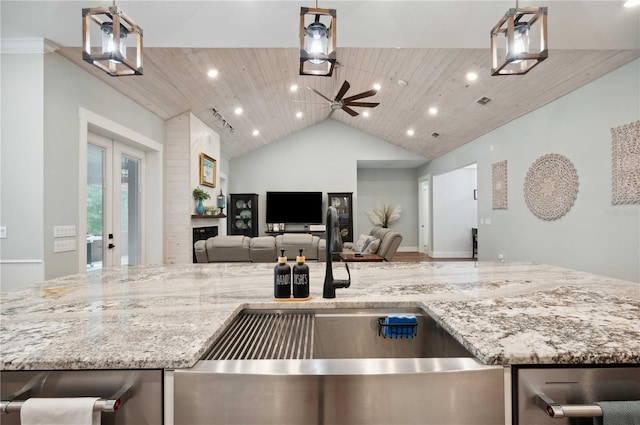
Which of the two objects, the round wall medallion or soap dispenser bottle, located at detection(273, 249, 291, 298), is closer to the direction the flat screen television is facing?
the soap dispenser bottle

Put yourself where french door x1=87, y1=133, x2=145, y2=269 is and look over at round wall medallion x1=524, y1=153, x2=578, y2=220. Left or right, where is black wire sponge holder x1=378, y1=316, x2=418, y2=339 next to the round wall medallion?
right

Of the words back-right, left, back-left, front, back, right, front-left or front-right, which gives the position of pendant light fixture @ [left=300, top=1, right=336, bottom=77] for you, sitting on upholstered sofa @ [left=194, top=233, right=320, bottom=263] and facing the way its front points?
back

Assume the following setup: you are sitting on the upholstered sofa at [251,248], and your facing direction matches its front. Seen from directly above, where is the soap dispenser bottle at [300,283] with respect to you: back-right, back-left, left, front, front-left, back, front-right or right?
back

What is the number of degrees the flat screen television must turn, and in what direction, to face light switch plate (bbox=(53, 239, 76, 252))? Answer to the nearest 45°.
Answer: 0° — it already faces it

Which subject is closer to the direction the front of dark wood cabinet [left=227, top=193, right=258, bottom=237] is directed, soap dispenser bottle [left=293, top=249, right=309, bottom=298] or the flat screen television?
the soap dispenser bottle

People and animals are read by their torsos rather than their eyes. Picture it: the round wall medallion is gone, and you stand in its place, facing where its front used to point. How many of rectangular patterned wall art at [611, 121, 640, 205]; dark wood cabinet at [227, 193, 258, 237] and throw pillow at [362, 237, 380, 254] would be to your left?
1

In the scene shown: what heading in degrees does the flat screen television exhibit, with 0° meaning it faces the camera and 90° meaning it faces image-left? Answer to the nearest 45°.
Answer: approximately 0°

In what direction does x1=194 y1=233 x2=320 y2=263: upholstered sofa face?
away from the camera

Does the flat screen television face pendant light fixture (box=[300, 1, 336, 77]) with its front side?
yes
